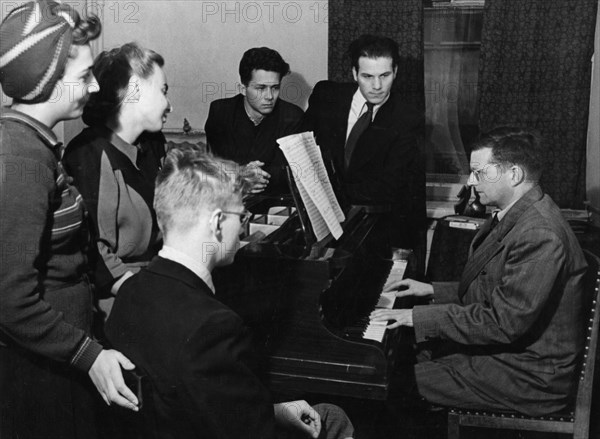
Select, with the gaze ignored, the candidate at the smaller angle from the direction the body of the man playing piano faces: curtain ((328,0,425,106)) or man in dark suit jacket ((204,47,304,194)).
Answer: the man in dark suit jacket

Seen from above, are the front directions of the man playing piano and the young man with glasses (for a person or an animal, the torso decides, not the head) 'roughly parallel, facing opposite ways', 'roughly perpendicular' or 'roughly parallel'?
roughly perpendicular

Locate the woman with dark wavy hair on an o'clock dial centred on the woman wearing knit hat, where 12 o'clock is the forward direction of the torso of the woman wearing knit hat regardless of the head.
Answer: The woman with dark wavy hair is roughly at 10 o'clock from the woman wearing knit hat.

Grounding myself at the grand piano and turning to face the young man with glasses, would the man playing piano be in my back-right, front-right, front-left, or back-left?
back-left

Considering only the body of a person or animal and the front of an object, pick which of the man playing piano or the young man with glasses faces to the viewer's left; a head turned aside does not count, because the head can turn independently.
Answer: the man playing piano

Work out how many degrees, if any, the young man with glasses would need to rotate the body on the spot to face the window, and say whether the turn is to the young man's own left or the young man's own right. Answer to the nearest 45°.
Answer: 0° — they already face it

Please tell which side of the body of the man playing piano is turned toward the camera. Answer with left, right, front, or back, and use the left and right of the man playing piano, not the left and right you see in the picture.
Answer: left

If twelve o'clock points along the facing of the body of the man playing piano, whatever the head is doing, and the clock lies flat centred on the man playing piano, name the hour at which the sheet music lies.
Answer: The sheet music is roughly at 12 o'clock from the man playing piano.

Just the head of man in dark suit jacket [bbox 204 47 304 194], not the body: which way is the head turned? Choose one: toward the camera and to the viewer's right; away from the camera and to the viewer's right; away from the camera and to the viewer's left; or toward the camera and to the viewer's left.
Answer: toward the camera and to the viewer's right

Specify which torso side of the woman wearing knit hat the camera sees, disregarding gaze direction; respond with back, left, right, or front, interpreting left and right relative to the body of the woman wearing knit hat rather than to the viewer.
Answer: right

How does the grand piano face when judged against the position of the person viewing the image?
facing to the right of the viewer

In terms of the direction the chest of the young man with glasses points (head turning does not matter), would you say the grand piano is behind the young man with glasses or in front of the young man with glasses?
in front

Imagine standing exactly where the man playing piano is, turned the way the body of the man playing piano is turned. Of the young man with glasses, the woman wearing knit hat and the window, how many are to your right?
1

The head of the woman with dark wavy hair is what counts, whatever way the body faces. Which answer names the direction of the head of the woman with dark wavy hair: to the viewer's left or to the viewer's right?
to the viewer's right

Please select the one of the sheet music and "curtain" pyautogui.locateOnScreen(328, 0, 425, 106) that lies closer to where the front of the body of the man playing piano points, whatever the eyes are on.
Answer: the sheet music

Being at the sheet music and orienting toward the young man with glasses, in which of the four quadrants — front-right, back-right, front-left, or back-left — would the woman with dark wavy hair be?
front-right

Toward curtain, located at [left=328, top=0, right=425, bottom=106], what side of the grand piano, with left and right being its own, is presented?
left

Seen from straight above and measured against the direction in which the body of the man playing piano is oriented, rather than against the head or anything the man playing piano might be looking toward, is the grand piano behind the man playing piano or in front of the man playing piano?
in front
